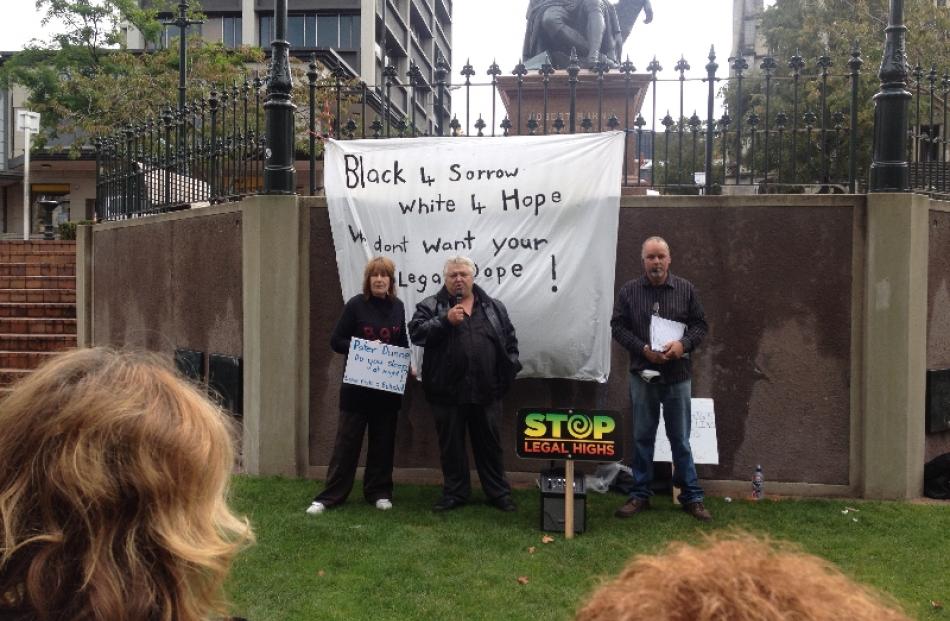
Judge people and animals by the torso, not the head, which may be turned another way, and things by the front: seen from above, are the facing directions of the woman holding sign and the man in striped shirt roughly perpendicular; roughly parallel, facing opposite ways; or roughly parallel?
roughly parallel

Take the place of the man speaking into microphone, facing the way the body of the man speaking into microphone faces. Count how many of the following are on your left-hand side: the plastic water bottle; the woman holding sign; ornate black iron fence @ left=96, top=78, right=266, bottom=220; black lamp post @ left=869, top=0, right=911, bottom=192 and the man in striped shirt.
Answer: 3

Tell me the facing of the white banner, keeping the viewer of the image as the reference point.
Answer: facing the viewer

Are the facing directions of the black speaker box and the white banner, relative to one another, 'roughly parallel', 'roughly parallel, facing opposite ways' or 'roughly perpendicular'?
roughly parallel

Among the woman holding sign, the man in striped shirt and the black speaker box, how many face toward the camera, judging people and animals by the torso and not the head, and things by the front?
3

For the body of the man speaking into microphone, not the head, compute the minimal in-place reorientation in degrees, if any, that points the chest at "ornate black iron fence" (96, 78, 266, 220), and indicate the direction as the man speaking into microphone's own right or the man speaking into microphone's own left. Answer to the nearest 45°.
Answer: approximately 135° to the man speaking into microphone's own right

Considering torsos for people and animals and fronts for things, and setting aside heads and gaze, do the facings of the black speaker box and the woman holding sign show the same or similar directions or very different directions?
same or similar directions

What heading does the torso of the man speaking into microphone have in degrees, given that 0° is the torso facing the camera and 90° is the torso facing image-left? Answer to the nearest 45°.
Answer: approximately 0°

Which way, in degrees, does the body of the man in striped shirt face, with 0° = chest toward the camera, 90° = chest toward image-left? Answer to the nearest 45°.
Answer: approximately 0°

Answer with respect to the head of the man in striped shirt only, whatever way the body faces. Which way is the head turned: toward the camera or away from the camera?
toward the camera

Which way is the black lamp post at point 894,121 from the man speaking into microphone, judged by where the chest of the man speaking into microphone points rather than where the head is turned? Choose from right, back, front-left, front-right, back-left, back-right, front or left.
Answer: left

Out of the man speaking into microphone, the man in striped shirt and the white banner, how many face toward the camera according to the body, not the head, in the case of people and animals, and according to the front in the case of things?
3

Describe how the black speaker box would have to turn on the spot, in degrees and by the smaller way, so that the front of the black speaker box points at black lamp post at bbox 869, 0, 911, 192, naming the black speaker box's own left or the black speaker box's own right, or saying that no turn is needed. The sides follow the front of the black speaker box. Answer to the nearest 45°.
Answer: approximately 135° to the black speaker box's own left

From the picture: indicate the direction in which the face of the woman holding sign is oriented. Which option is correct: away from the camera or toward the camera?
toward the camera
